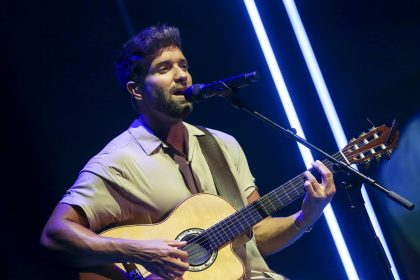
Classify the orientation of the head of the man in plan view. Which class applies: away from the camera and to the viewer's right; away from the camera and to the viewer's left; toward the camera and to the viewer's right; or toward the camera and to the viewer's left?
toward the camera and to the viewer's right

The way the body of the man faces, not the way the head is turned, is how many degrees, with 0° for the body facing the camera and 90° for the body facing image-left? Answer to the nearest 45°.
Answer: approximately 315°

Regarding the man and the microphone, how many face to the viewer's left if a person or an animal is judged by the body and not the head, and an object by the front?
1

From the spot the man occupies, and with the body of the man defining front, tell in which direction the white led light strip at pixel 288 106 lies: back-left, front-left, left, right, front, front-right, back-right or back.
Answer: left

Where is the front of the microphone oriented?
to the viewer's left

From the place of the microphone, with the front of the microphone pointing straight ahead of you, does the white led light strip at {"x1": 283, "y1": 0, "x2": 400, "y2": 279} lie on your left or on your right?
on your right
